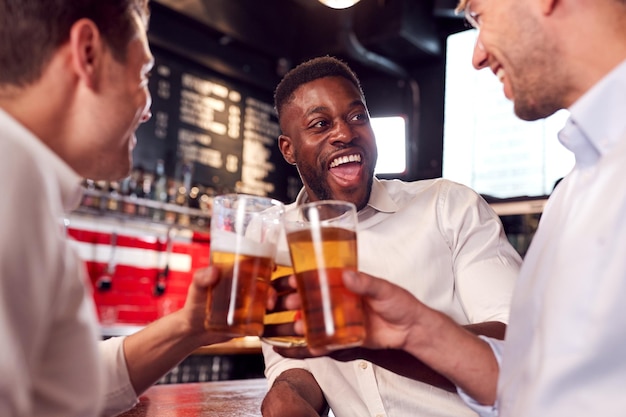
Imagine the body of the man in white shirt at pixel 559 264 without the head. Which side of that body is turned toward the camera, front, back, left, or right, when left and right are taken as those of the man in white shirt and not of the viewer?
left

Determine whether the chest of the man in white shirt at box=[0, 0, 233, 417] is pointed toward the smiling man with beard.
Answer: yes

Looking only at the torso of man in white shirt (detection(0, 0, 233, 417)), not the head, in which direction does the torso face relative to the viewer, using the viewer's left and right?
facing away from the viewer and to the right of the viewer

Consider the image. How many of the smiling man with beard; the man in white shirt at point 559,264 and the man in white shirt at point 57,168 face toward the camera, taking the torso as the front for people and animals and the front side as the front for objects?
1

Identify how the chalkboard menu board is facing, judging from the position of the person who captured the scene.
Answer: facing the viewer and to the right of the viewer

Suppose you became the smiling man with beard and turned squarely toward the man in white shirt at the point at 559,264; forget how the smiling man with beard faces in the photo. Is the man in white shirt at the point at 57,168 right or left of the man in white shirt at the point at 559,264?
right

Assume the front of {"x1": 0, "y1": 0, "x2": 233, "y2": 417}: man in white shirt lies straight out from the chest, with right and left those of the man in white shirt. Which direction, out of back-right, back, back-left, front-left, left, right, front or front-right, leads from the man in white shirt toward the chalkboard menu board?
front-left

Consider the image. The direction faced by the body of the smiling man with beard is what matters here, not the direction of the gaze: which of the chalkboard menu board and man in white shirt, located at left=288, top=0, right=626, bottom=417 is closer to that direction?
the man in white shirt

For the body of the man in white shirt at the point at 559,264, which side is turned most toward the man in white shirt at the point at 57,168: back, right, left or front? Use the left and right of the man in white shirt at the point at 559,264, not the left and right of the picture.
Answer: front

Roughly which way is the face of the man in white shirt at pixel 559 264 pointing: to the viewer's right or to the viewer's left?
to the viewer's left

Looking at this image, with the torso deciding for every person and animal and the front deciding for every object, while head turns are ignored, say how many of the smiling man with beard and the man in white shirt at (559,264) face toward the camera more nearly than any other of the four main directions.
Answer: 1

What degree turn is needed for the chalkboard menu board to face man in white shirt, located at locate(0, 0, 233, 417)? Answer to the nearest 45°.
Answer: approximately 45° to its right

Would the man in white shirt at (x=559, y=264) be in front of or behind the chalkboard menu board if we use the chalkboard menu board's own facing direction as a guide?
in front

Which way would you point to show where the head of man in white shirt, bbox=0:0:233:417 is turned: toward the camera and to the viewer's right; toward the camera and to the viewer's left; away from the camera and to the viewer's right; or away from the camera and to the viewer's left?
away from the camera and to the viewer's right
